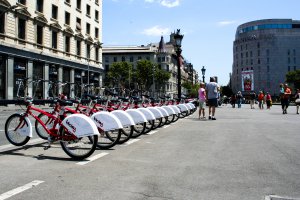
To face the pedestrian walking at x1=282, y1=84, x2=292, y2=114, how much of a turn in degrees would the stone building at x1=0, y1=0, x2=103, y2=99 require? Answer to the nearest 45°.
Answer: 0° — it already faces them

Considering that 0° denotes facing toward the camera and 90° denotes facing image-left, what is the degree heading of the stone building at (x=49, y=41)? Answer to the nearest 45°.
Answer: approximately 315°
